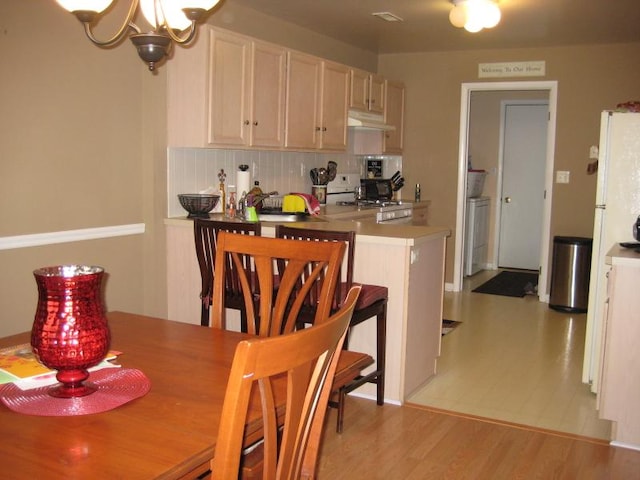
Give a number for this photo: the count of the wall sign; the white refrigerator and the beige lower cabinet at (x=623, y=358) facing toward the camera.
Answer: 1

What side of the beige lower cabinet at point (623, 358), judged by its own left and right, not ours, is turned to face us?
left

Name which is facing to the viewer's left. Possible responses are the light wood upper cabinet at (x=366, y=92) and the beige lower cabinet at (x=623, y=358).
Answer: the beige lower cabinet

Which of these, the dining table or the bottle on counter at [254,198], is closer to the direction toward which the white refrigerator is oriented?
the bottle on counter

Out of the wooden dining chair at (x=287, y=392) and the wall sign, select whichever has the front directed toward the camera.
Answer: the wall sign

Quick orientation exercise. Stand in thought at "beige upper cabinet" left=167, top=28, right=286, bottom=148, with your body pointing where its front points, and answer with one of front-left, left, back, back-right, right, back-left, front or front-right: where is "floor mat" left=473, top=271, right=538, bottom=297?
left

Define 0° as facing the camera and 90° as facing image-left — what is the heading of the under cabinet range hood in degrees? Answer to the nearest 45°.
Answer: approximately 315°

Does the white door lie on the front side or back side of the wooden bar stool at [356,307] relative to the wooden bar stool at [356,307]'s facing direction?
on the front side

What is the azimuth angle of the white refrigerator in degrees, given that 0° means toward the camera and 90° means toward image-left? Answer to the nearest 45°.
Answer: approximately 90°

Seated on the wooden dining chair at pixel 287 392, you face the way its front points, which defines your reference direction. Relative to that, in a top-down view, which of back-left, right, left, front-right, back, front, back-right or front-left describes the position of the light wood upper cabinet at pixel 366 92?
front-right

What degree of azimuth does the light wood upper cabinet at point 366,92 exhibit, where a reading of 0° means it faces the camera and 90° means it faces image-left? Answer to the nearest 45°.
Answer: approximately 315°

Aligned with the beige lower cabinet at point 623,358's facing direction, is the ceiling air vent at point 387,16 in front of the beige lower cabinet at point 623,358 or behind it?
in front

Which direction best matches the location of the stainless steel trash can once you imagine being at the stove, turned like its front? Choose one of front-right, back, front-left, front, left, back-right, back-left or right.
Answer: front-left

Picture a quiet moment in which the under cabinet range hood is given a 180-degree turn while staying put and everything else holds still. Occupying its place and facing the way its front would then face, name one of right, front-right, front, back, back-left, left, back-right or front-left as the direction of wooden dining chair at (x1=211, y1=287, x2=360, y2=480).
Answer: back-left

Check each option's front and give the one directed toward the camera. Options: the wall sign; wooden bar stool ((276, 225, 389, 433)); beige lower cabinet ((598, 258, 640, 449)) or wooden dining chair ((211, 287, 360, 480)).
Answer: the wall sign

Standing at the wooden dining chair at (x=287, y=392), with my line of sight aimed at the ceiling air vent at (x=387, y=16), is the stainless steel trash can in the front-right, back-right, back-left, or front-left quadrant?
front-right

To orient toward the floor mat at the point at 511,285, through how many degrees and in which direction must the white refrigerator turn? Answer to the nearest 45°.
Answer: approximately 90° to its right

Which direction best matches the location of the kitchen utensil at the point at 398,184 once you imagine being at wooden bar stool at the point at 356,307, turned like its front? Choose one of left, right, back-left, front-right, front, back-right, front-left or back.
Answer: front-left

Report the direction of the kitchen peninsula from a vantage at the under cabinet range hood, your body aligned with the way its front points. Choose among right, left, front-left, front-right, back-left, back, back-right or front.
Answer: front-right

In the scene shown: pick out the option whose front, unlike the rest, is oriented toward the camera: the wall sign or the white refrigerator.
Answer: the wall sign

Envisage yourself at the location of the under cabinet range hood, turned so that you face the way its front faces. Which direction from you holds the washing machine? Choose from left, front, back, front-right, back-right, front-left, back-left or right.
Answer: left

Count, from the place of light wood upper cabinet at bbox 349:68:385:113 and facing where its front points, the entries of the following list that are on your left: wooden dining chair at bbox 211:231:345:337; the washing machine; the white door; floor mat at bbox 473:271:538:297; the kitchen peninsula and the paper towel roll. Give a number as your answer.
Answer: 3

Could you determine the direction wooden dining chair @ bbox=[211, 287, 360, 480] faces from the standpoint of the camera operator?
facing away from the viewer and to the left of the viewer
